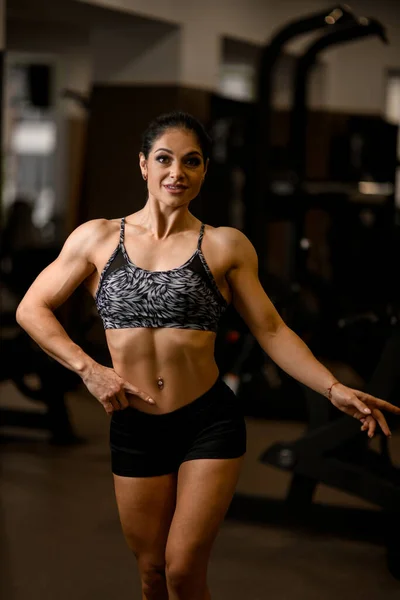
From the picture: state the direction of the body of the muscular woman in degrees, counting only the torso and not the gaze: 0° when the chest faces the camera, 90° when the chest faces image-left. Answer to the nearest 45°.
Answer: approximately 0°

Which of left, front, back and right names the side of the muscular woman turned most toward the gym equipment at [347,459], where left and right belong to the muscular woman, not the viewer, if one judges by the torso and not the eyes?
back
